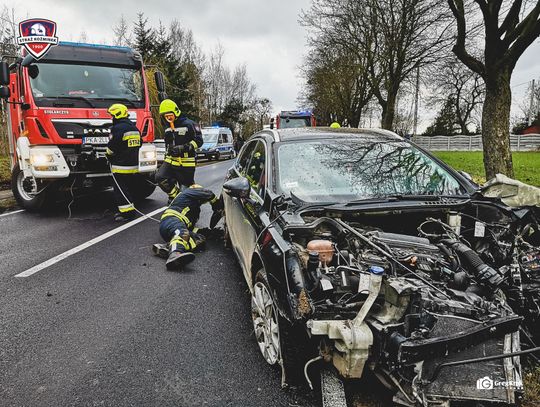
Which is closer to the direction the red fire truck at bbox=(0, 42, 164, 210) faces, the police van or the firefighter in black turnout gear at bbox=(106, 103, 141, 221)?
the firefighter in black turnout gear

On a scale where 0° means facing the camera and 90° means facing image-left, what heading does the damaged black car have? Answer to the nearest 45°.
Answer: approximately 315°

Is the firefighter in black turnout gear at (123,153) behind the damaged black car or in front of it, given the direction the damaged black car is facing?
behind

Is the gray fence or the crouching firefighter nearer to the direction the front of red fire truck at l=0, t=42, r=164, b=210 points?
the crouching firefighter

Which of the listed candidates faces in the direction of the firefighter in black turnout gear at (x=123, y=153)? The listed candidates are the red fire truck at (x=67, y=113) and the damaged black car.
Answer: the red fire truck

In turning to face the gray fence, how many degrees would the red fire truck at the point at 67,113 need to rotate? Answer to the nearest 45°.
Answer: approximately 90° to its left
